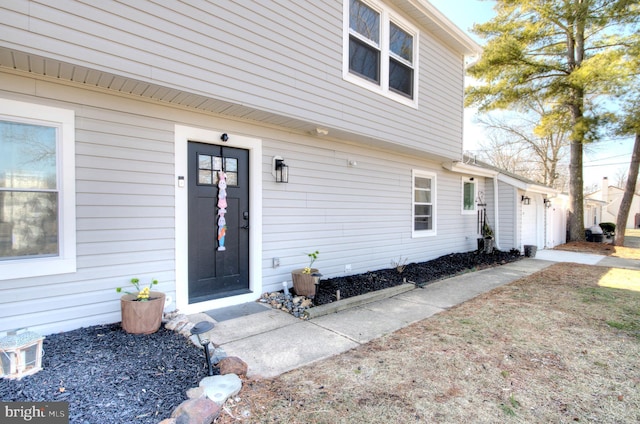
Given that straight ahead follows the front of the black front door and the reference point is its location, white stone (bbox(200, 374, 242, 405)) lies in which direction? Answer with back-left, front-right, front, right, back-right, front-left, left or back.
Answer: front-right

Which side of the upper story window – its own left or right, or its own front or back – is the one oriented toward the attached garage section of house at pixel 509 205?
left

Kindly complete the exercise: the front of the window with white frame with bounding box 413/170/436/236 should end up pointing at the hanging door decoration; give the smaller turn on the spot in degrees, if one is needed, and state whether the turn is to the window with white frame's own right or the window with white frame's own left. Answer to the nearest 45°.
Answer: approximately 90° to the window with white frame's own right

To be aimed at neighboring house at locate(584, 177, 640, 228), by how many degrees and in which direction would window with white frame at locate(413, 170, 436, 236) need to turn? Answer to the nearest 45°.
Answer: approximately 90° to its left

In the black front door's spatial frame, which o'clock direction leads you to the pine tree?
The pine tree is roughly at 10 o'clock from the black front door.

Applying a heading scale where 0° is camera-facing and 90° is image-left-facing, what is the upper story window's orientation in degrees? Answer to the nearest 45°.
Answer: approximately 315°

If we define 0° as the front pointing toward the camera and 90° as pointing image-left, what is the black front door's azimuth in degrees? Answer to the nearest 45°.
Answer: approximately 315°

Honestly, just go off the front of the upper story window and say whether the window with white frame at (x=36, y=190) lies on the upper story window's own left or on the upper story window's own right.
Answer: on the upper story window's own right
